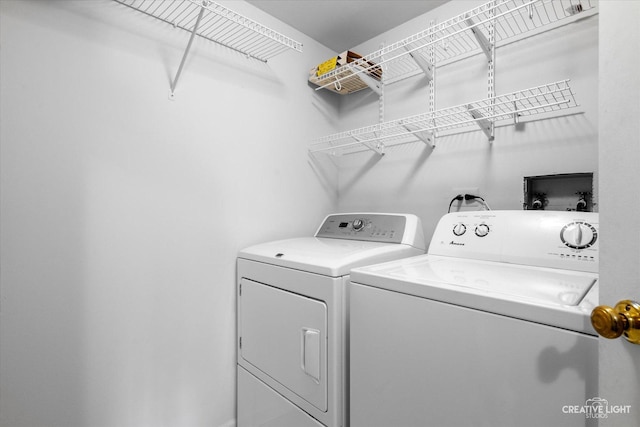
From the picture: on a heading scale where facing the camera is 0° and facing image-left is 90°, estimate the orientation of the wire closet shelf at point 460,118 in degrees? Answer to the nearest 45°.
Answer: approximately 45°

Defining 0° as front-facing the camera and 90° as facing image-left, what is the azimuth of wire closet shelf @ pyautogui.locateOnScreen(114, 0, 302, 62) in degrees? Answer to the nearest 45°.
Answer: approximately 315°

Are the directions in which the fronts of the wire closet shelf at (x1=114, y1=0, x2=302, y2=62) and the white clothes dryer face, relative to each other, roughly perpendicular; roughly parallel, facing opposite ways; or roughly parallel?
roughly perpendicular

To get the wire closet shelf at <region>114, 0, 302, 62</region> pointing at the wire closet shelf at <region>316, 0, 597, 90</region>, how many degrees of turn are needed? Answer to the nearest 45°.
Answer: approximately 45° to its left
